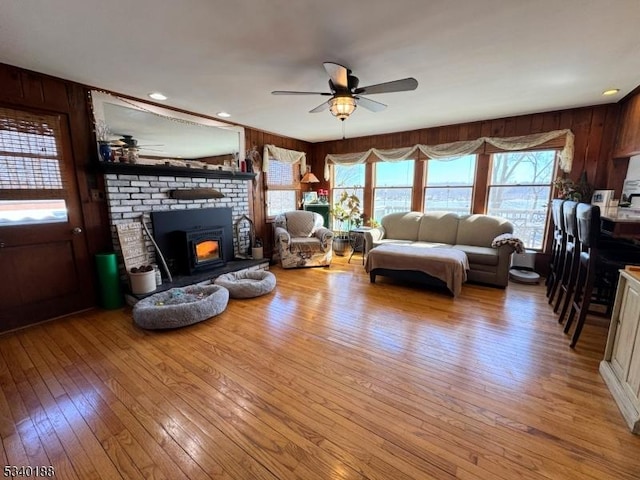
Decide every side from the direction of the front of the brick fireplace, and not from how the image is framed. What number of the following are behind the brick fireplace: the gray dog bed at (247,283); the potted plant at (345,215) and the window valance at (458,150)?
0

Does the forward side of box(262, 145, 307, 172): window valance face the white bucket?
no

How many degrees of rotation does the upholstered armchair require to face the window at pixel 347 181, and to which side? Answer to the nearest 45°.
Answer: approximately 135° to its left

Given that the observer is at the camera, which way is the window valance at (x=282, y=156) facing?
facing the viewer and to the right of the viewer

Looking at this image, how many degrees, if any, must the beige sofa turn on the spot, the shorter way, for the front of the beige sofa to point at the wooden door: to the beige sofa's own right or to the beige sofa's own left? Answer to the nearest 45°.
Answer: approximately 45° to the beige sofa's own right

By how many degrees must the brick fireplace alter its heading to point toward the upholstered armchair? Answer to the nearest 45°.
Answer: approximately 45° to its left

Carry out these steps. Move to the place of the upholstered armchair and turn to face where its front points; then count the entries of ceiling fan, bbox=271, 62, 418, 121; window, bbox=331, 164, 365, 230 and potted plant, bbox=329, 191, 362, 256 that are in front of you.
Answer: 1

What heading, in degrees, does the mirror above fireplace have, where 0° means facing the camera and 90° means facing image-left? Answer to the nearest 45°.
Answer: approximately 315°

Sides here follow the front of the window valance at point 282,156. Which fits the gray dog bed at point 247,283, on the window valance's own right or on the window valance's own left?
on the window valance's own right

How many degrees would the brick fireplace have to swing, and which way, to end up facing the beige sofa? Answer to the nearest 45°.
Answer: approximately 45° to its left

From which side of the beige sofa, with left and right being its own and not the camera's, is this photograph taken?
front

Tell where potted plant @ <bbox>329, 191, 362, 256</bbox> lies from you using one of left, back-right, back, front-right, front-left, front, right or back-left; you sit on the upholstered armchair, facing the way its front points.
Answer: back-left

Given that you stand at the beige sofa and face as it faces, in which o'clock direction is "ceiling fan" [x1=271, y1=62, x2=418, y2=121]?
The ceiling fan is roughly at 1 o'clock from the beige sofa.

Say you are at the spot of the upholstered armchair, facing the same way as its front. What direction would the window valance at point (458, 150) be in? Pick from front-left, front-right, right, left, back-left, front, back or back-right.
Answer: left

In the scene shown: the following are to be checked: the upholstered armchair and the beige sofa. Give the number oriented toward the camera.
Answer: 2

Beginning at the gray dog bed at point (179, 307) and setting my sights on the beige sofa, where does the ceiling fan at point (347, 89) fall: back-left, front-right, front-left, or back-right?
front-right
